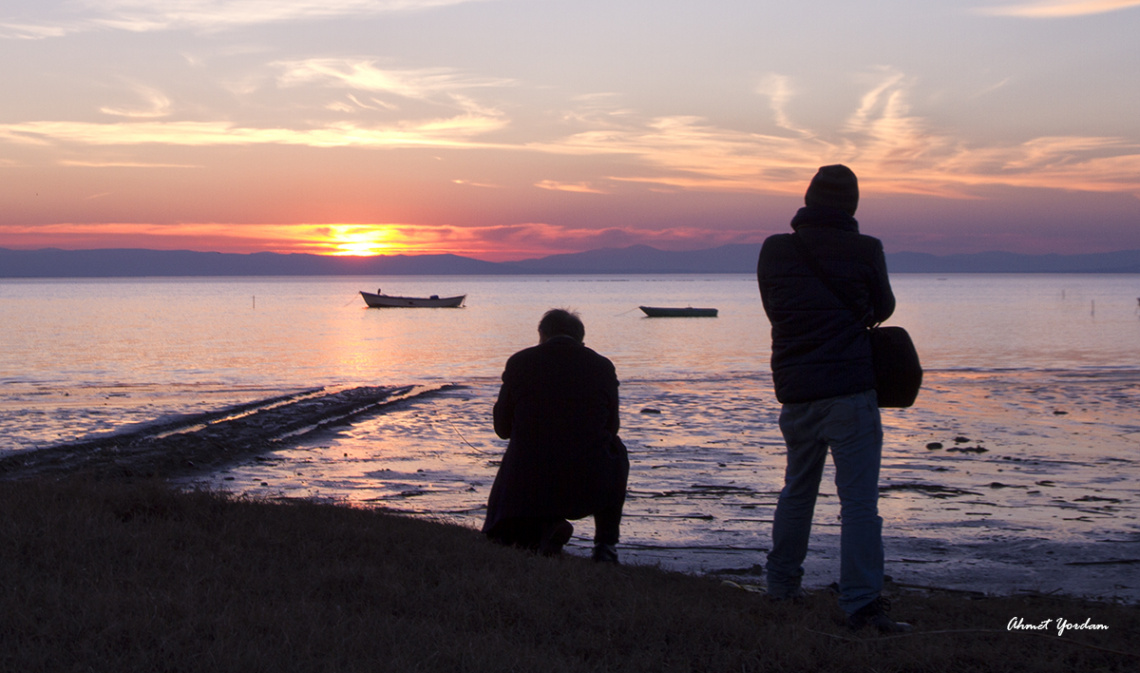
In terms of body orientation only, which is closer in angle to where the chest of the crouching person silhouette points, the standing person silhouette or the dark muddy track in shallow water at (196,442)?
the dark muddy track in shallow water

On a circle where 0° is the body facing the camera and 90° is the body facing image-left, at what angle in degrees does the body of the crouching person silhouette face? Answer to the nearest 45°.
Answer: approximately 180°

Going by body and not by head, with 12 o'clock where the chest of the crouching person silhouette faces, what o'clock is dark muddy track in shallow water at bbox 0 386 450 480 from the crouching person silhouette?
The dark muddy track in shallow water is roughly at 11 o'clock from the crouching person silhouette.

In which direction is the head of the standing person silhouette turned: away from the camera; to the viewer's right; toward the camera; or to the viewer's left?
away from the camera

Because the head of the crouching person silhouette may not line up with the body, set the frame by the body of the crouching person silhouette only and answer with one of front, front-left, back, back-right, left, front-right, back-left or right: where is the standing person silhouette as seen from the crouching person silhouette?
back-right
